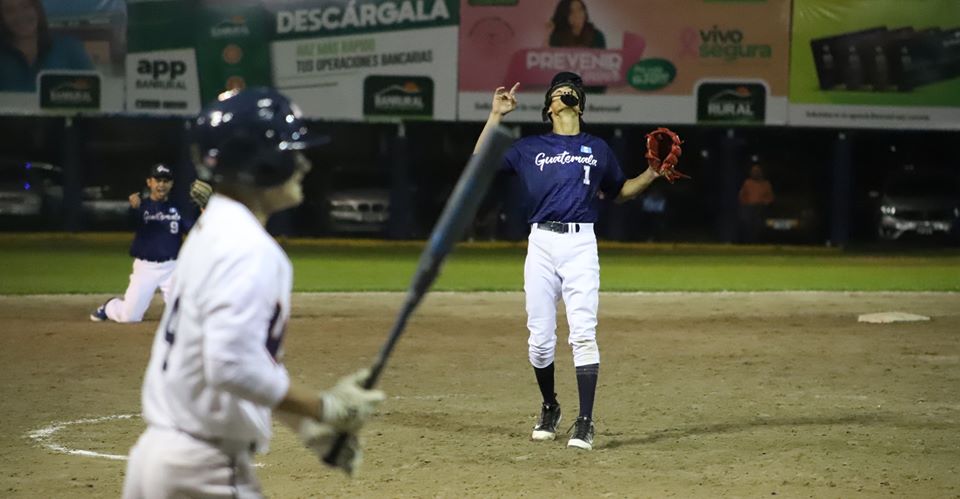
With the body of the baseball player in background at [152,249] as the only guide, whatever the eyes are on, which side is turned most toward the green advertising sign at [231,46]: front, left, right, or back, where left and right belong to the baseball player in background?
back

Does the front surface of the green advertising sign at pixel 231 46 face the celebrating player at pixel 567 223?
yes

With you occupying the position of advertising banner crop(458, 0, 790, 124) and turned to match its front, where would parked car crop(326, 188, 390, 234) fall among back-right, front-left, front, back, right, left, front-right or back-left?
right

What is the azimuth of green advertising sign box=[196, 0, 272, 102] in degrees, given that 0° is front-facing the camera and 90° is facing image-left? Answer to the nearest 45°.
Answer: approximately 0°

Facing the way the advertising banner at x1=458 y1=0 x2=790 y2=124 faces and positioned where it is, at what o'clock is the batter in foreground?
The batter in foreground is roughly at 12 o'clock from the advertising banner.

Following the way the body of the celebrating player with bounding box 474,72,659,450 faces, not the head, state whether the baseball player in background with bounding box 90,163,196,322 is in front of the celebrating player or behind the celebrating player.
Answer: behind

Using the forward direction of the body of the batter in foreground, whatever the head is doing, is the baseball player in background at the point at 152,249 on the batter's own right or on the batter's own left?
on the batter's own left

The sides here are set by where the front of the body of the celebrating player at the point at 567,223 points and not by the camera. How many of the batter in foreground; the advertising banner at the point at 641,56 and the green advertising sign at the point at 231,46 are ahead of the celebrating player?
1

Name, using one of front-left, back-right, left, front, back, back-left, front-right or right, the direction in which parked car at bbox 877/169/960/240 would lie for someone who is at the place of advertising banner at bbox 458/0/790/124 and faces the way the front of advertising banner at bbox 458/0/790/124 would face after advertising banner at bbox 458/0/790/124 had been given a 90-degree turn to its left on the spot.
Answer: front

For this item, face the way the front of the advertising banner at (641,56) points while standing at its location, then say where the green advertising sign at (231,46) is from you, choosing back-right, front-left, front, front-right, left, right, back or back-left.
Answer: right
